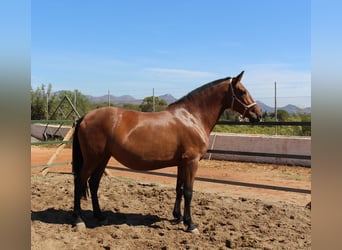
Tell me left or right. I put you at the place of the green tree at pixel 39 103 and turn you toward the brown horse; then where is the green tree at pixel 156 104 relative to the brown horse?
left

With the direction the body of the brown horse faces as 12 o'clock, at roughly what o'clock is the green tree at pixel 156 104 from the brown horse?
The green tree is roughly at 9 o'clock from the brown horse.

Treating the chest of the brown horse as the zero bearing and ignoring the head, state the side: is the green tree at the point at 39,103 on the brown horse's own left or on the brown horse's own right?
on the brown horse's own left

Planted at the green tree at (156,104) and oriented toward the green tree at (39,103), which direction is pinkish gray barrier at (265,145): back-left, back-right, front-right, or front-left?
back-left

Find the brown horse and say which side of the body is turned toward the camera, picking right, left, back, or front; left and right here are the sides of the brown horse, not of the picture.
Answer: right
